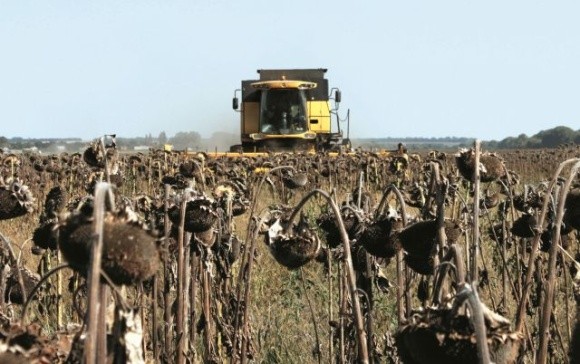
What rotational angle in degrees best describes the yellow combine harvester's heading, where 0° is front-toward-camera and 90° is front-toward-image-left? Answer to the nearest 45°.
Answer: approximately 0°
